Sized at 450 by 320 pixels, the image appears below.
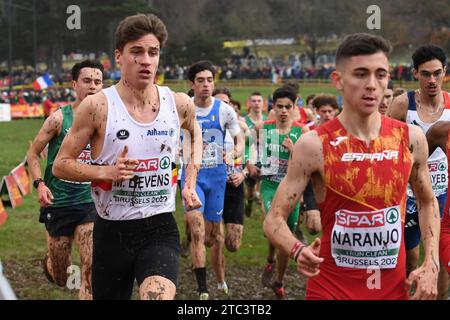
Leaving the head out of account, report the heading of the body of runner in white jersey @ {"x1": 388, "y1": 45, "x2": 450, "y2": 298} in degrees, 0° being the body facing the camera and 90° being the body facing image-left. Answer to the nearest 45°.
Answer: approximately 0°

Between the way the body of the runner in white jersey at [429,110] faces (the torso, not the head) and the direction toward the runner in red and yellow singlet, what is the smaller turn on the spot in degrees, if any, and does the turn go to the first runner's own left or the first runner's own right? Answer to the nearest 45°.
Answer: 0° — they already face them

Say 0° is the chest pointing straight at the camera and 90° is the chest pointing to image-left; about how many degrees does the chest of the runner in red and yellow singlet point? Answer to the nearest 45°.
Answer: approximately 315°

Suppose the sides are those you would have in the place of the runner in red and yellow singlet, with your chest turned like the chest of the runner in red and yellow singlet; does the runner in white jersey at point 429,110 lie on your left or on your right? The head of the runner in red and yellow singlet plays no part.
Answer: on your left

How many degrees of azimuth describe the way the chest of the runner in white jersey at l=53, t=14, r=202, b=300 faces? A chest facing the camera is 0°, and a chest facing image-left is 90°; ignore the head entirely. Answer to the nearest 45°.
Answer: approximately 315°
